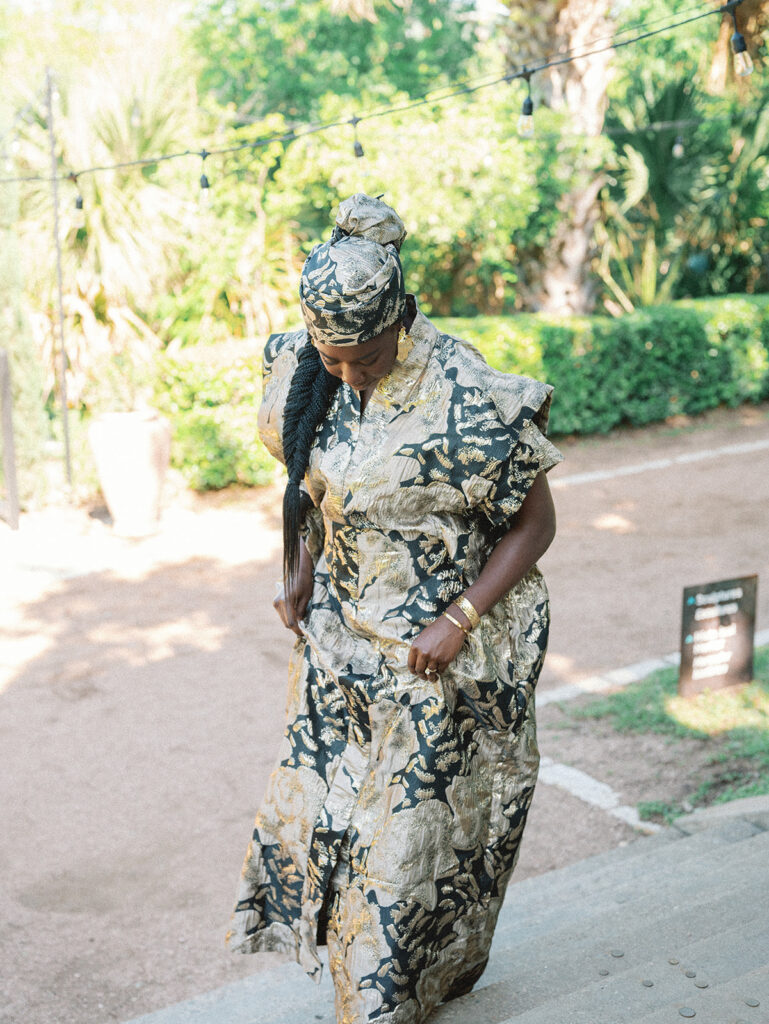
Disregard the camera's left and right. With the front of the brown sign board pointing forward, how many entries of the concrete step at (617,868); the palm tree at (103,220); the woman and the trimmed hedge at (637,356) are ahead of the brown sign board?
2

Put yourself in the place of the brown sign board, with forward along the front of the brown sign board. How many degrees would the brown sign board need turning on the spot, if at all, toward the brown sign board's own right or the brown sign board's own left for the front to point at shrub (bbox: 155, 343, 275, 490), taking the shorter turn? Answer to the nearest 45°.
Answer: approximately 135° to the brown sign board's own right

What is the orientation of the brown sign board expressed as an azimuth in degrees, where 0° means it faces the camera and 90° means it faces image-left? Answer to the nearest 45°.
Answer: approximately 0°

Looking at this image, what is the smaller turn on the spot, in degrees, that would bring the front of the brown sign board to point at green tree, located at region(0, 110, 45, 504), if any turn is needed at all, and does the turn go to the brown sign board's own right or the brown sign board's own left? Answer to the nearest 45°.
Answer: approximately 135° to the brown sign board's own right

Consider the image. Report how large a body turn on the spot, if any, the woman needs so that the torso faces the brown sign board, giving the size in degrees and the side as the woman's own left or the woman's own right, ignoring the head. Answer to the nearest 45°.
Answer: approximately 180°

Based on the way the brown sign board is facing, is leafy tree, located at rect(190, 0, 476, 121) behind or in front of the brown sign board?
behind
